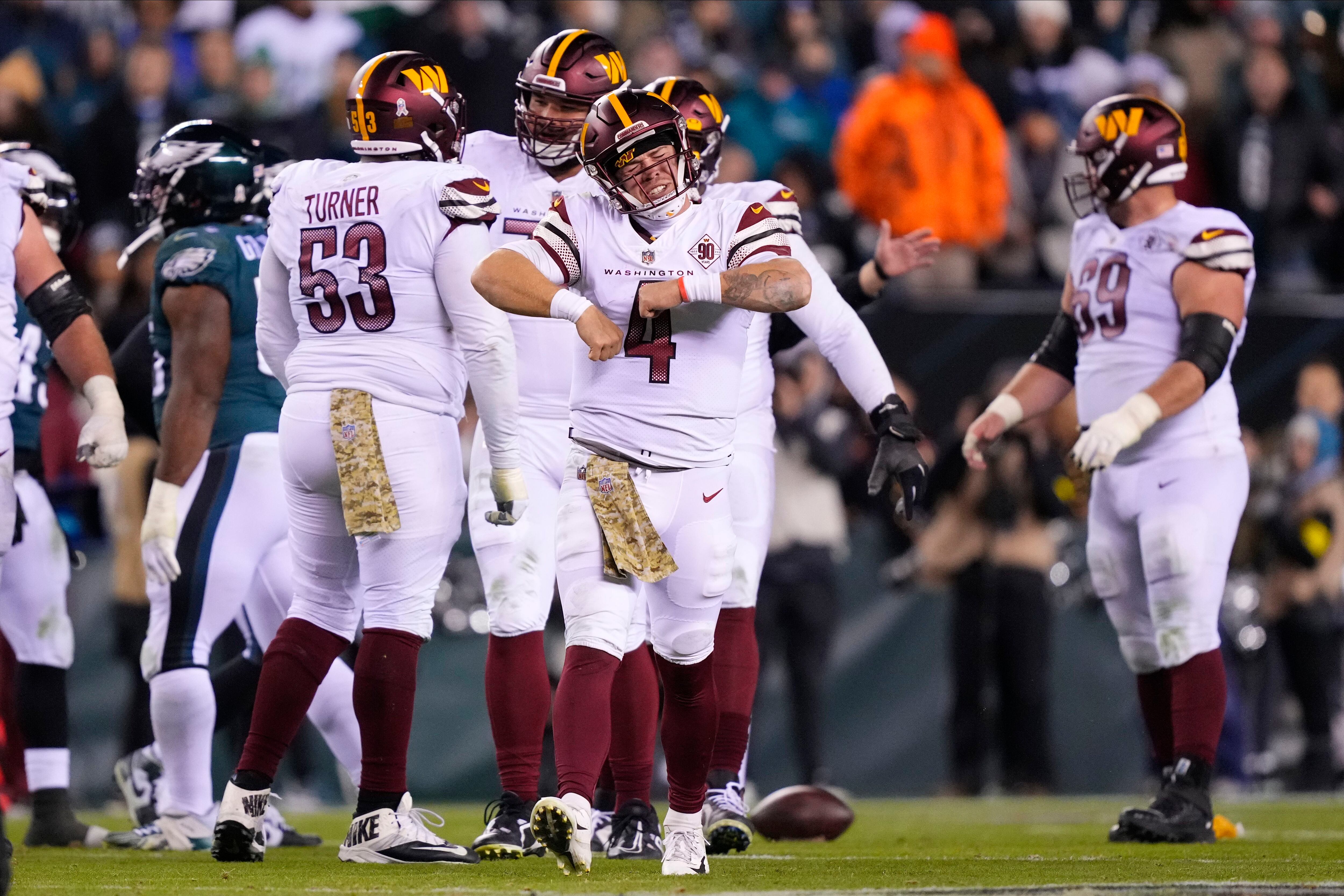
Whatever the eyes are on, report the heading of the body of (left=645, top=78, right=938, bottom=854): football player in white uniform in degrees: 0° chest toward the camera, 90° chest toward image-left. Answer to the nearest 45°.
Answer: approximately 0°

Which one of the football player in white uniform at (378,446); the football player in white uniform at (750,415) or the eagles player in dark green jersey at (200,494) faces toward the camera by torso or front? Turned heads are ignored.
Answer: the football player in white uniform at (750,415)

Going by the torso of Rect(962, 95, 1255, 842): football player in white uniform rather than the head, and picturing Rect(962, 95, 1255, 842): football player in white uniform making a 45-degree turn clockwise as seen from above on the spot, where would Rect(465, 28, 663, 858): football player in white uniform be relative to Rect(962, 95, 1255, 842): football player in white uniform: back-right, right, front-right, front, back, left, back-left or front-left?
front-left

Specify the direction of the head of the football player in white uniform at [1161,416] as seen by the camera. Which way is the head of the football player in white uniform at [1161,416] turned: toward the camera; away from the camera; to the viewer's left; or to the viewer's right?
to the viewer's left

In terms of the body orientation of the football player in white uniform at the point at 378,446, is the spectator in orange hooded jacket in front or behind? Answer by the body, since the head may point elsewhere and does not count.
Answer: in front

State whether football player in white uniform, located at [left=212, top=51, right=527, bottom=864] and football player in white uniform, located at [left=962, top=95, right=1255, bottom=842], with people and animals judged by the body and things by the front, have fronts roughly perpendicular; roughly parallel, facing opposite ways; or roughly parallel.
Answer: roughly parallel, facing opposite ways

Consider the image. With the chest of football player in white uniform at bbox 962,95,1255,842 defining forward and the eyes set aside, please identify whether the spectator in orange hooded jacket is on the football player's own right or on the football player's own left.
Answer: on the football player's own right

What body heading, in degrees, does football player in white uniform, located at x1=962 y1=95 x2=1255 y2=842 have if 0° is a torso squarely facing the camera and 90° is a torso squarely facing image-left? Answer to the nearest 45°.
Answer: approximately 45°

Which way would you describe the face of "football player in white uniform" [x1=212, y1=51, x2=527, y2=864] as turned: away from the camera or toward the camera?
away from the camera

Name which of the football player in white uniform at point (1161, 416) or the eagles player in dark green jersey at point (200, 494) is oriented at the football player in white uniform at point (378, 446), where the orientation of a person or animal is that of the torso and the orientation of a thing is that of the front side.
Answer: the football player in white uniform at point (1161, 416)

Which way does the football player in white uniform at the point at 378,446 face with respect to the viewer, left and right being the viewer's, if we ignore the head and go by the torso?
facing away from the viewer and to the right of the viewer
